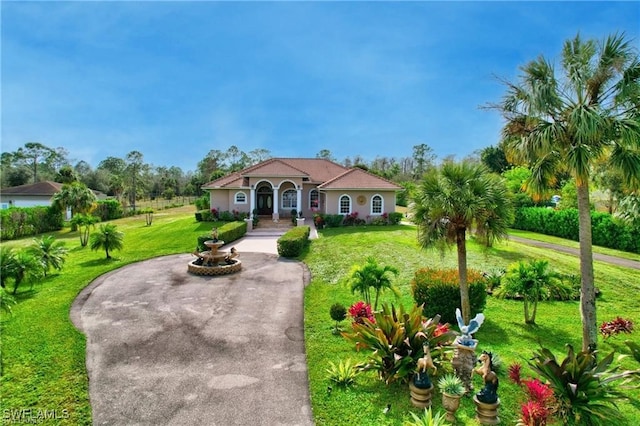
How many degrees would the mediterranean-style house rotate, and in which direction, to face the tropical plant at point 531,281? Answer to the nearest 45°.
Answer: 0° — it already faces it

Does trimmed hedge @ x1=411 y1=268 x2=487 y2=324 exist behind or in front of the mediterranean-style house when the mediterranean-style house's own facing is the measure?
in front

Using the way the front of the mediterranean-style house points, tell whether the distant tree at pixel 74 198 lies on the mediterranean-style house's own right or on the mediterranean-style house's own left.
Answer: on the mediterranean-style house's own right

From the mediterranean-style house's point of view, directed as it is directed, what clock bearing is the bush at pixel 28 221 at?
The bush is roughly at 3 o'clock from the mediterranean-style house.

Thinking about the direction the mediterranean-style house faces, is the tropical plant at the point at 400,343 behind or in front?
in front

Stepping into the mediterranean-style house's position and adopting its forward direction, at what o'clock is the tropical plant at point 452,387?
The tropical plant is roughly at 12 o'clock from the mediterranean-style house.

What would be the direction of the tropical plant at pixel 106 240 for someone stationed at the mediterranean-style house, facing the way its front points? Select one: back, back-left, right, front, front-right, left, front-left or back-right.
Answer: front-right

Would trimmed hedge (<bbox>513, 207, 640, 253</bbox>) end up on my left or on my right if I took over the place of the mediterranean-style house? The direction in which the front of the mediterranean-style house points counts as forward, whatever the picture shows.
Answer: on my left

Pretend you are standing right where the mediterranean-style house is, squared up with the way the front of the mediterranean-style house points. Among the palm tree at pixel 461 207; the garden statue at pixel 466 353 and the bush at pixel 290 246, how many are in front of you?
3

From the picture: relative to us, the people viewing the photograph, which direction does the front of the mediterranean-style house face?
facing the viewer

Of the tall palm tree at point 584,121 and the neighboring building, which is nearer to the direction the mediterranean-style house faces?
the tall palm tree

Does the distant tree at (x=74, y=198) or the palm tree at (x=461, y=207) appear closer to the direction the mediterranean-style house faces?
the palm tree

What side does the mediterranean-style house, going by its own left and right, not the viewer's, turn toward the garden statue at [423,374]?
front

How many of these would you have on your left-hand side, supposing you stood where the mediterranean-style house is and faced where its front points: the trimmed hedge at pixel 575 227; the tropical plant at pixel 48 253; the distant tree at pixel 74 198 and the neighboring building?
1

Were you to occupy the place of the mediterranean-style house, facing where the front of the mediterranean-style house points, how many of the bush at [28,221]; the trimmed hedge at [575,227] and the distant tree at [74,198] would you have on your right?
2

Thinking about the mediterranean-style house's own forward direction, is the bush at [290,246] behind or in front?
in front

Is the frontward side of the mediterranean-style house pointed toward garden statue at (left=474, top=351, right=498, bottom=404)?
yes
